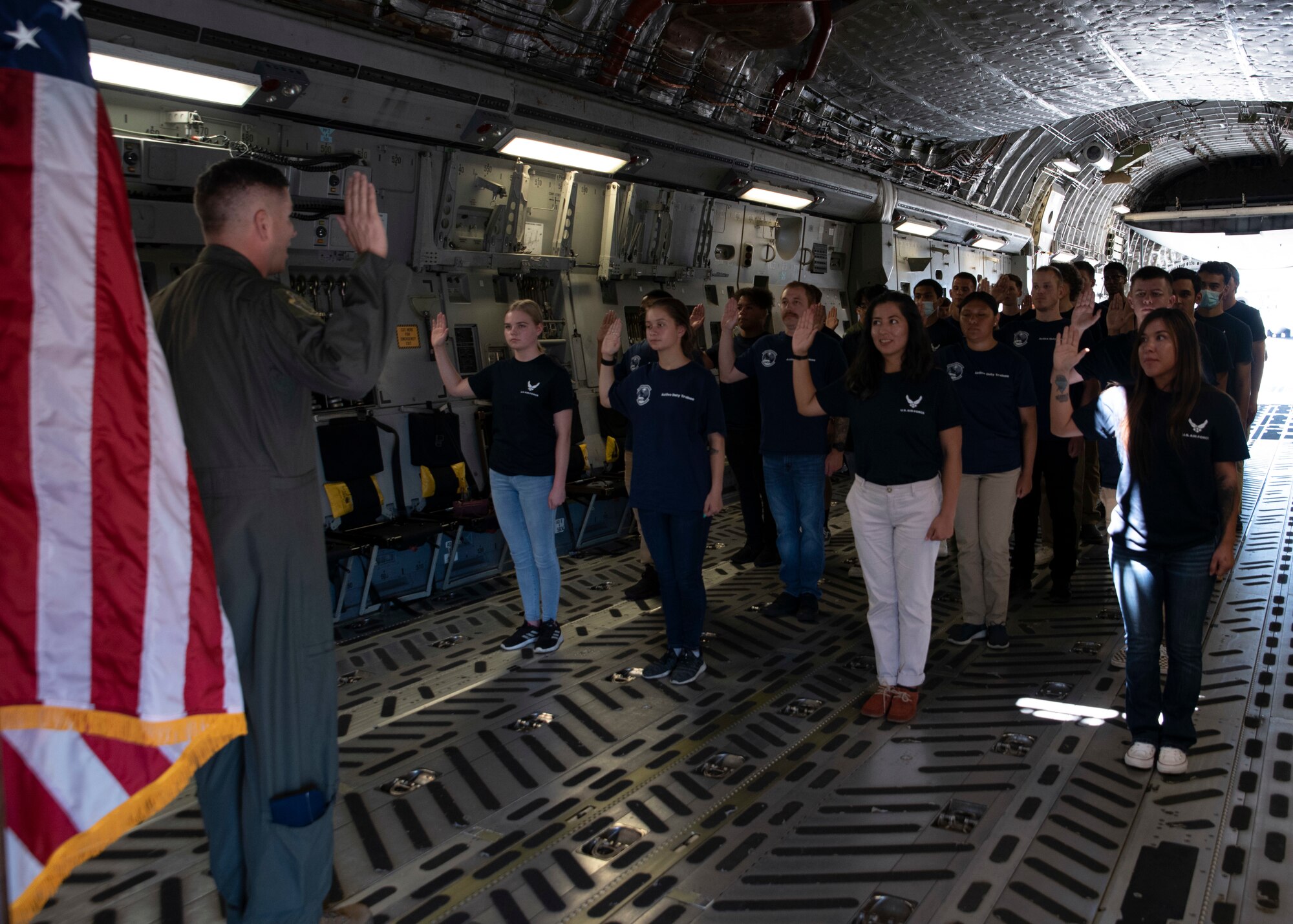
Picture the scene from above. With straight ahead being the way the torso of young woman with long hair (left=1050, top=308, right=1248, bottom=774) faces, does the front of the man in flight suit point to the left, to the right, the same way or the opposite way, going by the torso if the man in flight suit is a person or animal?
the opposite way

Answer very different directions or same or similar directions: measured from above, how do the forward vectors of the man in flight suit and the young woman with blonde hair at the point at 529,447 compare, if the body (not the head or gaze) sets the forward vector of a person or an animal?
very different directions

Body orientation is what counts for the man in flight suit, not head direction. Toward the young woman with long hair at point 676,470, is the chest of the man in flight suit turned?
yes

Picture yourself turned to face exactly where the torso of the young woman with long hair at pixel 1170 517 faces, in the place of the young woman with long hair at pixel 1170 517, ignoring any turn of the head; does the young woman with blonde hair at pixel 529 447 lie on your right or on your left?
on your right

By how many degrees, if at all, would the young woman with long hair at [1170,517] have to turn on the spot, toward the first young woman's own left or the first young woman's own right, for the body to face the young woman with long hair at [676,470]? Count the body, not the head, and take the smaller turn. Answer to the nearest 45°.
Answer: approximately 90° to the first young woman's own right

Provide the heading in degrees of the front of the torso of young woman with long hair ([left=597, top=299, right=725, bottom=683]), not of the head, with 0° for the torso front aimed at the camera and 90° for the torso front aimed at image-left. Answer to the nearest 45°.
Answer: approximately 45°

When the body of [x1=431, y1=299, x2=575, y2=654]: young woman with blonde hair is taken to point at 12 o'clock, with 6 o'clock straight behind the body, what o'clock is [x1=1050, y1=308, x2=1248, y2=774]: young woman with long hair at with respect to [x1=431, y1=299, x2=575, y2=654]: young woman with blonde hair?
[x1=1050, y1=308, x2=1248, y2=774]: young woman with long hair is roughly at 9 o'clock from [x1=431, y1=299, x2=575, y2=654]: young woman with blonde hair.

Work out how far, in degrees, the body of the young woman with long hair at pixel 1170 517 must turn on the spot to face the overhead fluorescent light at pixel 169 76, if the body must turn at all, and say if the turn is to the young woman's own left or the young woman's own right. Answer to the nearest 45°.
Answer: approximately 90° to the young woman's own right

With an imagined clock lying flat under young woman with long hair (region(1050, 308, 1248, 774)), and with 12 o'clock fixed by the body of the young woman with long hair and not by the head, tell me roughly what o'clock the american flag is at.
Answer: The american flag is roughly at 1 o'clock from the young woman with long hair.

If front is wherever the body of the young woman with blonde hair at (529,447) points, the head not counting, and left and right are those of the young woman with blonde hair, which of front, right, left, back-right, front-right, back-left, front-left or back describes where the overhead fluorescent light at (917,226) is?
back

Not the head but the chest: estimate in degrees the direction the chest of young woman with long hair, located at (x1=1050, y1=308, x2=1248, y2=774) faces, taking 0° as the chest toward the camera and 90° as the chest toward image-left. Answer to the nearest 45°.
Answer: approximately 0°

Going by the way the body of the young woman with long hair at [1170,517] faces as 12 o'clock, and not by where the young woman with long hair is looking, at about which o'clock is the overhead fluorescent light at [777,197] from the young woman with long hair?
The overhead fluorescent light is roughly at 5 o'clock from the young woman with long hair.

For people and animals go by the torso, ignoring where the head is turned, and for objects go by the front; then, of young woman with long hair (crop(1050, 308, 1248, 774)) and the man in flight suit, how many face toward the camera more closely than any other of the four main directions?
1
